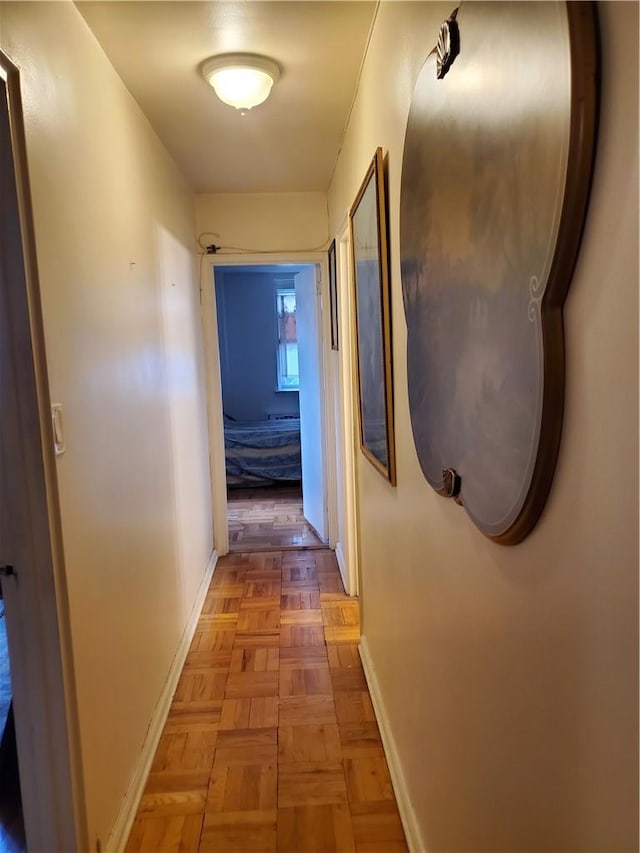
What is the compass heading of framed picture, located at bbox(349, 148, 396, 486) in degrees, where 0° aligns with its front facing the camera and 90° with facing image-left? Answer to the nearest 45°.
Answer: approximately 90°

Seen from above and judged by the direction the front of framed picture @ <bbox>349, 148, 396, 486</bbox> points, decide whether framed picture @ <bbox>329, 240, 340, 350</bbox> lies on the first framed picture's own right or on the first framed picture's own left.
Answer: on the first framed picture's own right

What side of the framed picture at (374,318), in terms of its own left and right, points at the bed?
right

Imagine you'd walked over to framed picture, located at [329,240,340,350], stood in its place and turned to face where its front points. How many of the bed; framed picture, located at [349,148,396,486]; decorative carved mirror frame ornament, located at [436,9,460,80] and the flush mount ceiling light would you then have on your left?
3

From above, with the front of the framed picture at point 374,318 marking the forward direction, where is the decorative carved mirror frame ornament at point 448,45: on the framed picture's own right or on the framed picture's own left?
on the framed picture's own left

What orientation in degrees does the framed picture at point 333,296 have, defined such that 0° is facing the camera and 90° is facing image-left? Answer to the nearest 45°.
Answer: approximately 90°

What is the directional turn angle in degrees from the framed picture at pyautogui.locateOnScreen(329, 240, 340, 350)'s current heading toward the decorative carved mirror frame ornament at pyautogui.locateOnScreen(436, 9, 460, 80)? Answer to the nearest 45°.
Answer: approximately 90° to its left

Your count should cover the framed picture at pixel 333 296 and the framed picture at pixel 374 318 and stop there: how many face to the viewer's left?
2
